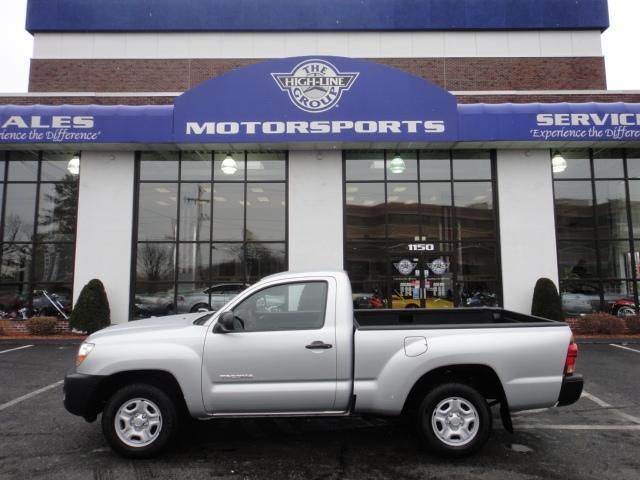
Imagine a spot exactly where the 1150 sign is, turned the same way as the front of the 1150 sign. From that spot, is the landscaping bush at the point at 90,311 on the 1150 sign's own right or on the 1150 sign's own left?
on the 1150 sign's own right

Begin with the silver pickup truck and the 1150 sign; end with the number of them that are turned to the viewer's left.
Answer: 1

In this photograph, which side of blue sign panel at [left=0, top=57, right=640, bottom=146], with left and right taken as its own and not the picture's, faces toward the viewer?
front

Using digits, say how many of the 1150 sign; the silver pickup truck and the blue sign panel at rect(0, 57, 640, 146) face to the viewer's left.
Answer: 1

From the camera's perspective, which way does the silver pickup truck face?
to the viewer's left

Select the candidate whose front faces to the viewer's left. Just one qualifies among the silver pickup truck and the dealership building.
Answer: the silver pickup truck

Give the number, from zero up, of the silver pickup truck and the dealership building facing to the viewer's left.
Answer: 1

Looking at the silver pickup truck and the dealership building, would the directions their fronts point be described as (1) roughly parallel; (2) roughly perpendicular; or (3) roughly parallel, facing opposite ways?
roughly perpendicular

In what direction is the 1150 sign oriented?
toward the camera

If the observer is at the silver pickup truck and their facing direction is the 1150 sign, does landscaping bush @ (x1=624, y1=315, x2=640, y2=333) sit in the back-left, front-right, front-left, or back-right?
front-right

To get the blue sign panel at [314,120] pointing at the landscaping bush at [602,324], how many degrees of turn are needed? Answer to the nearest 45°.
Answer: approximately 90° to its left

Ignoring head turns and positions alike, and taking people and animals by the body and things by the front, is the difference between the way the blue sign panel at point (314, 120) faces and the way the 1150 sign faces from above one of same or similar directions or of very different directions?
same or similar directions

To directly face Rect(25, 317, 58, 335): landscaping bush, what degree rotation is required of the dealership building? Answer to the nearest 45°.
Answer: approximately 90° to its right

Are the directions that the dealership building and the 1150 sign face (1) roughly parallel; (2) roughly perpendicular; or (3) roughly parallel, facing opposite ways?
roughly parallel

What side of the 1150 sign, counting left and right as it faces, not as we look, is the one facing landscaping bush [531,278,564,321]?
left

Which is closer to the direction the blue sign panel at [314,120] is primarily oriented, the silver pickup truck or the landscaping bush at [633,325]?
the silver pickup truck

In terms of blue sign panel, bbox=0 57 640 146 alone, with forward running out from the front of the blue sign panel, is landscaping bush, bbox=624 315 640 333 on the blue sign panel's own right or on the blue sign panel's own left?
on the blue sign panel's own left

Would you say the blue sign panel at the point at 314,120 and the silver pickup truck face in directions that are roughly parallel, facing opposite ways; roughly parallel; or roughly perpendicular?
roughly perpendicular
